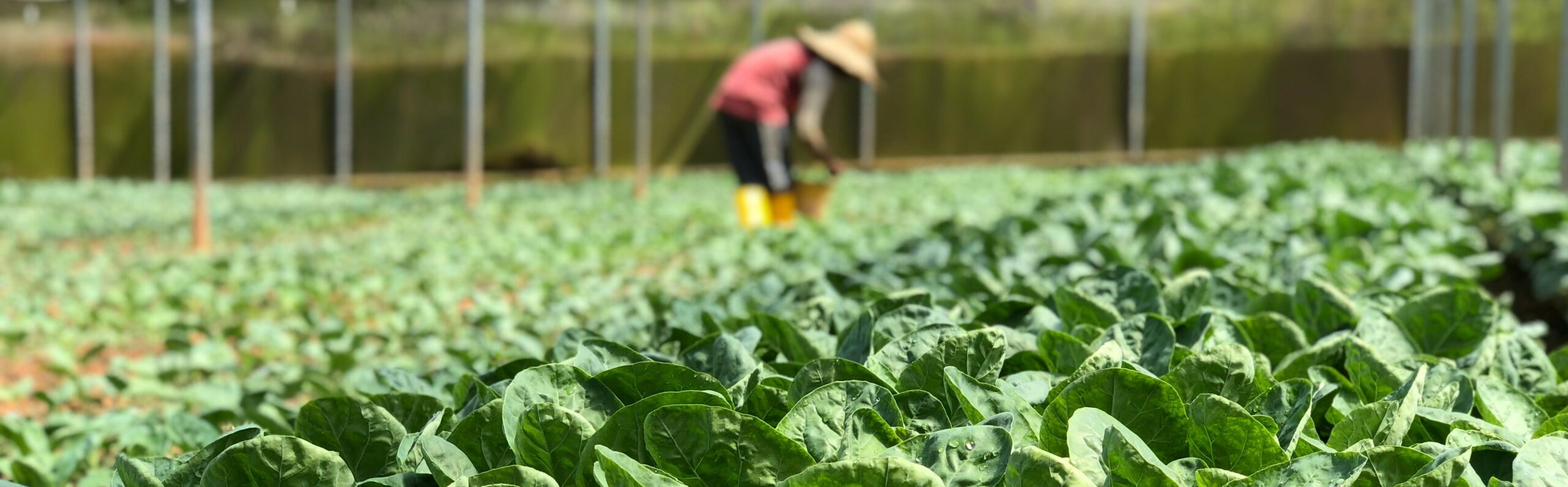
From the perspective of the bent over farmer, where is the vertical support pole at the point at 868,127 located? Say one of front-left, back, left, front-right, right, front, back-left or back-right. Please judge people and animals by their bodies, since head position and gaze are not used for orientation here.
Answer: left

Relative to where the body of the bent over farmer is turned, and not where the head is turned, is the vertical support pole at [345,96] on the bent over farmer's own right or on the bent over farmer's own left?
on the bent over farmer's own left

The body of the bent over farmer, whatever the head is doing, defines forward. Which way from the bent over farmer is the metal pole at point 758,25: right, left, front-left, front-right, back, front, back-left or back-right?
left

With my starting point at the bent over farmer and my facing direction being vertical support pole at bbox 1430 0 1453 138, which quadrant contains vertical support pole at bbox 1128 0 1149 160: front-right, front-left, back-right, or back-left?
front-left

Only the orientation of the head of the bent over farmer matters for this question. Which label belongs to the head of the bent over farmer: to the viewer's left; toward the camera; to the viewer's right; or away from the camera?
to the viewer's right

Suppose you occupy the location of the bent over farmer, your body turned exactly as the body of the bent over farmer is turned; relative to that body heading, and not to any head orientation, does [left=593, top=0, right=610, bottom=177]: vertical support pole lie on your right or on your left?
on your left

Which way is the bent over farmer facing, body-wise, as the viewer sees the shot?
to the viewer's right
